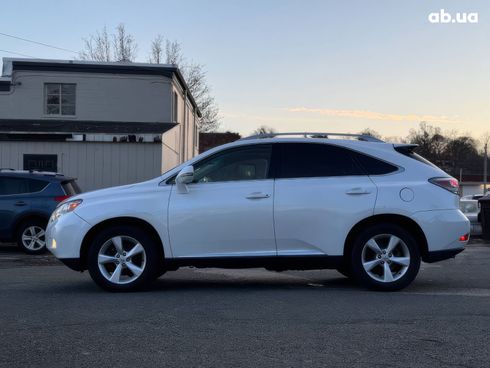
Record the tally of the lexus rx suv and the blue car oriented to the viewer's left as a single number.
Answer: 2

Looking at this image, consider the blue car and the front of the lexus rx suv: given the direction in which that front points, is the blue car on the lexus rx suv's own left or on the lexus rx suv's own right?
on the lexus rx suv's own right

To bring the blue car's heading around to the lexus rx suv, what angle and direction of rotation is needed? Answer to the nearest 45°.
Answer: approximately 90° to its left

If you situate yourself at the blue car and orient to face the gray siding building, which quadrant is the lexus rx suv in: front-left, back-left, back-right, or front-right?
back-right

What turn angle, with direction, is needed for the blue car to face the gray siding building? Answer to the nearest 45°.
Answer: approximately 90° to its right

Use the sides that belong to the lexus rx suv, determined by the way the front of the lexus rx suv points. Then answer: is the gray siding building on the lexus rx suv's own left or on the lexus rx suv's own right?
on the lexus rx suv's own right

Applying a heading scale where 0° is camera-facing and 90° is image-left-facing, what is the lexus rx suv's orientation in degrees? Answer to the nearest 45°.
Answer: approximately 90°

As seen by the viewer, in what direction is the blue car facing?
to the viewer's left
